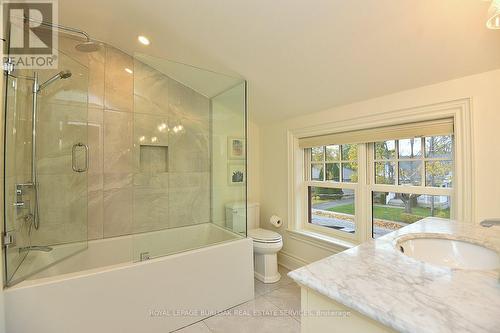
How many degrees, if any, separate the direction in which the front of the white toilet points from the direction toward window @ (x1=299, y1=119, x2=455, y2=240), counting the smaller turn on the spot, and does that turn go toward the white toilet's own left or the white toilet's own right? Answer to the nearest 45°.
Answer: approximately 45° to the white toilet's own left

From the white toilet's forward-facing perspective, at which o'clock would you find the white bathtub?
The white bathtub is roughly at 3 o'clock from the white toilet.

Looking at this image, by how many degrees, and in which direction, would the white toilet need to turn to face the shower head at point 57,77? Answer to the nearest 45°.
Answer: approximately 135° to its right

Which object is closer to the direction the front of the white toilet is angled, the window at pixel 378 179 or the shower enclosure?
the window

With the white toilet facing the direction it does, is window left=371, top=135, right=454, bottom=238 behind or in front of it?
in front

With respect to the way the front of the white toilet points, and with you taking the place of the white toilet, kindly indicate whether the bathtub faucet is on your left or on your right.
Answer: on your right

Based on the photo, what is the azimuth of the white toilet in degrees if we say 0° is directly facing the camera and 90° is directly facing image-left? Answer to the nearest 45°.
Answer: approximately 315°
